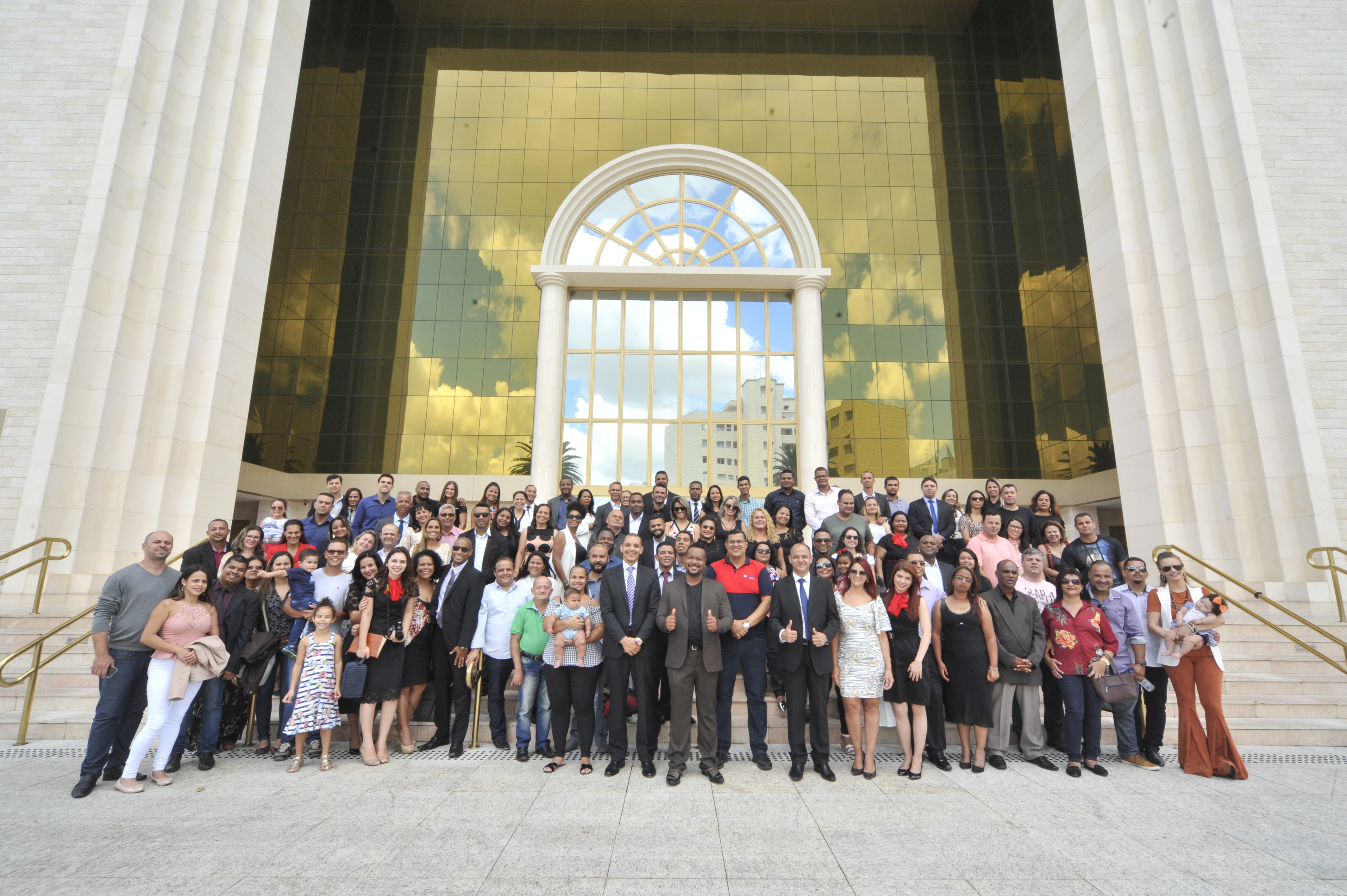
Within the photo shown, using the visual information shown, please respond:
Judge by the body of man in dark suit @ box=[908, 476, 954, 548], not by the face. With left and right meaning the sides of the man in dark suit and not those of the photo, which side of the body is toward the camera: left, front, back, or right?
front

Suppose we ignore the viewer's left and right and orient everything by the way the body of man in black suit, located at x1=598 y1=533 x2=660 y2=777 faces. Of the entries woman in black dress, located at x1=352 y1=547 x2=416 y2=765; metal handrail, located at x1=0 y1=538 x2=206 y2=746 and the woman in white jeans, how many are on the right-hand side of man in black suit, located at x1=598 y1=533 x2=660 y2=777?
3

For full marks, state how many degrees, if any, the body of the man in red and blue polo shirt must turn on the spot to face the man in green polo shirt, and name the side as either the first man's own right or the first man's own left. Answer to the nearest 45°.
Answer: approximately 90° to the first man's own right

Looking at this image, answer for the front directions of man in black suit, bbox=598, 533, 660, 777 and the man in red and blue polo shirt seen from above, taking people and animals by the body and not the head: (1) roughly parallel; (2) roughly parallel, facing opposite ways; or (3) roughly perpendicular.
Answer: roughly parallel

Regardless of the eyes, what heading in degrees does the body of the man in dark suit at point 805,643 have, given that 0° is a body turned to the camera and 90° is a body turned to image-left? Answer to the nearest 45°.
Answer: approximately 0°

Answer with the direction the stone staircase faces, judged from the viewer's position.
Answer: facing the viewer

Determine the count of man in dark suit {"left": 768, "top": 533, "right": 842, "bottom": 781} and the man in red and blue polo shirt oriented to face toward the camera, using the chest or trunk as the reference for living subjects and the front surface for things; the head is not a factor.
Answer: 2

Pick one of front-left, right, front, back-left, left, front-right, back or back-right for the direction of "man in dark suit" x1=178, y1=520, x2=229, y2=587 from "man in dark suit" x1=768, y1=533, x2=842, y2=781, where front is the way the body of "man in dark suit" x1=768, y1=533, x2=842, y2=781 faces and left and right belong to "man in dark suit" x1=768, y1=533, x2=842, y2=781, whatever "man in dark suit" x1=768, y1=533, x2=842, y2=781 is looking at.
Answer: right

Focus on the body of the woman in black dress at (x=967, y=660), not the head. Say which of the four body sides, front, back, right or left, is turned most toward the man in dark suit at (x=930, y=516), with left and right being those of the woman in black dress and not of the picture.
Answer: back
